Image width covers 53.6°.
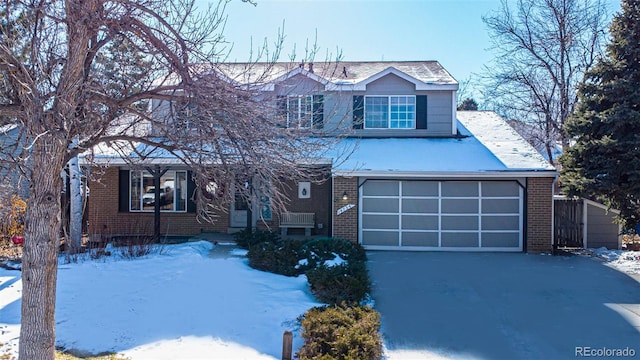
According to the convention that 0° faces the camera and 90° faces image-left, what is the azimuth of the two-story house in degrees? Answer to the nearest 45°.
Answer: approximately 0°

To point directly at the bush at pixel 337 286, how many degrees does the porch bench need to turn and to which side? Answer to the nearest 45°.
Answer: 0° — it already faces it

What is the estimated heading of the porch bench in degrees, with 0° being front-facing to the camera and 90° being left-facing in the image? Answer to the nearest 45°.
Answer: approximately 0°

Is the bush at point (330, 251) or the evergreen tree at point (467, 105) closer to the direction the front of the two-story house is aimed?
the bush

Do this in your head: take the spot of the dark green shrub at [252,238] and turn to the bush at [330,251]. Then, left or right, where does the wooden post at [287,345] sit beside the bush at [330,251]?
right

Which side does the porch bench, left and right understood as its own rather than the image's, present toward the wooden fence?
left

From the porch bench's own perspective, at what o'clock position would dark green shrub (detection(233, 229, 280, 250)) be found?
The dark green shrub is roughly at 1 o'clock from the porch bench.

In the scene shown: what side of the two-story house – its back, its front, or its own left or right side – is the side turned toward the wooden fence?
left

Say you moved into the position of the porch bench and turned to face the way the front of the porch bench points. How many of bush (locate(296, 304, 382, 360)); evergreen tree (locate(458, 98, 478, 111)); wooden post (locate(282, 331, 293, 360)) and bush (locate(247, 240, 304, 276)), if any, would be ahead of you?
3
